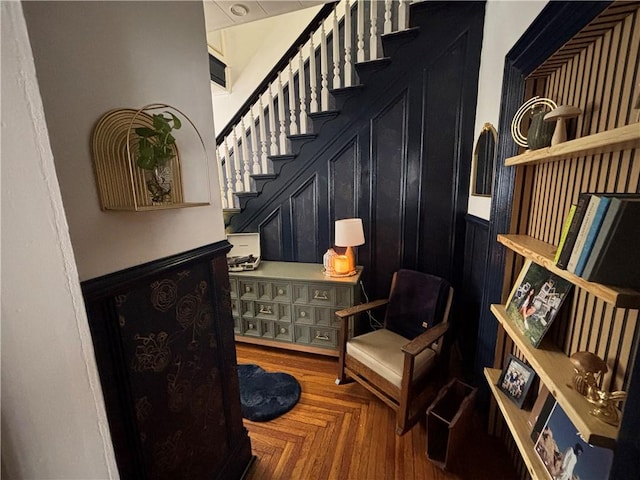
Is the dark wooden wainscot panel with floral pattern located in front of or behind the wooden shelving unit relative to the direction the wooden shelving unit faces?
in front

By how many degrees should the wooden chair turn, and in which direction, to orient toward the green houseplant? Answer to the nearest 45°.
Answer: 0° — it already faces it

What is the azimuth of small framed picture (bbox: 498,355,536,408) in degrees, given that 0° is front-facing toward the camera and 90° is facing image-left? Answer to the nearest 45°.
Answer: approximately 45°

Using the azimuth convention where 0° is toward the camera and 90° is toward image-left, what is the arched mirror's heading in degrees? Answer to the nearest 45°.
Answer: approximately 45°

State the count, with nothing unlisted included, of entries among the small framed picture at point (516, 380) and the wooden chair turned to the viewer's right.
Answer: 0

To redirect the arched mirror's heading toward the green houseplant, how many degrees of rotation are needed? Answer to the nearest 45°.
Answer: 0° — it already faces it

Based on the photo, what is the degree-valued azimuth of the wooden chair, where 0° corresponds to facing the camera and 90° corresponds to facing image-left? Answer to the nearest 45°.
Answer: approximately 45°

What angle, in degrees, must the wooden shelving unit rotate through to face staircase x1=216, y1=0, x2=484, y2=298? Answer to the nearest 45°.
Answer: approximately 90° to its right

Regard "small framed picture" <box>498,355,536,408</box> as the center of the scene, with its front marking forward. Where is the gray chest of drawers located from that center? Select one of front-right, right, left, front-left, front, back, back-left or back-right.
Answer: front-right

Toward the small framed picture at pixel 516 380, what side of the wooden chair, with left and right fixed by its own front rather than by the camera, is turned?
left

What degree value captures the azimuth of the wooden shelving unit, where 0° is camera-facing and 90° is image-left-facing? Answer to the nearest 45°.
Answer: approximately 45°

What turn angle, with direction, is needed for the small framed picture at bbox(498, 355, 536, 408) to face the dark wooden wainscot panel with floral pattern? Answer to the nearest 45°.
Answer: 0° — it already faces it

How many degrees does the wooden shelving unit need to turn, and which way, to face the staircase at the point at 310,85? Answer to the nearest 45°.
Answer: approximately 45° to its right
